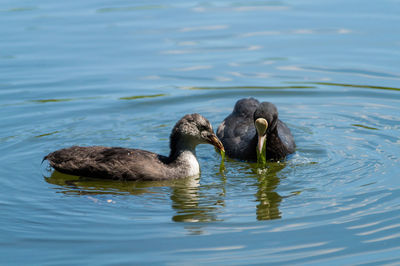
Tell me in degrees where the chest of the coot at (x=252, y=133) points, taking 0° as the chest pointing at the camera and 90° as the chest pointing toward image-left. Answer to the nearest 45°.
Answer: approximately 0°
